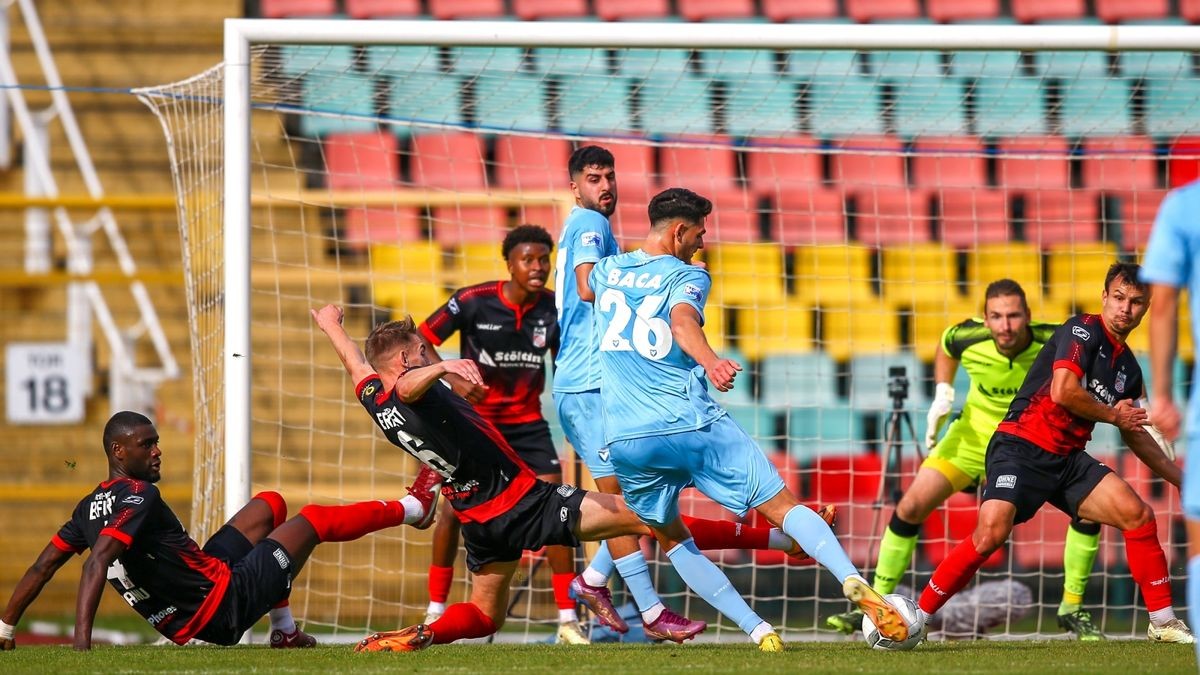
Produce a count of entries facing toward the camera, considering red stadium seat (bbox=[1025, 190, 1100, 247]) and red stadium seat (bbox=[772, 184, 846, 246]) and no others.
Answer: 2

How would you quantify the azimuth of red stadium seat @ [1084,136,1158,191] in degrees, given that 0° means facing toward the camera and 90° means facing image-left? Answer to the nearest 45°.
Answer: approximately 0°

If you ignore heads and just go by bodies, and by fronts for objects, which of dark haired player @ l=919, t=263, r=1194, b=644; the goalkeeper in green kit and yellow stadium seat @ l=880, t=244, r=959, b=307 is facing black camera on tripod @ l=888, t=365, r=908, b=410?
the yellow stadium seat

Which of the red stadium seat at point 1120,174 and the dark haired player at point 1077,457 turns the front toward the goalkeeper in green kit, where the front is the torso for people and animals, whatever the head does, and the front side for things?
the red stadium seat
